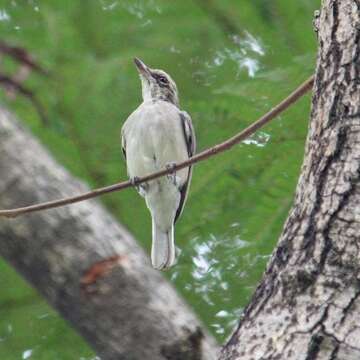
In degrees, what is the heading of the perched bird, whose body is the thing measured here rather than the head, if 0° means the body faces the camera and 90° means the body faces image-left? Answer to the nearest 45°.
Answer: approximately 0°
